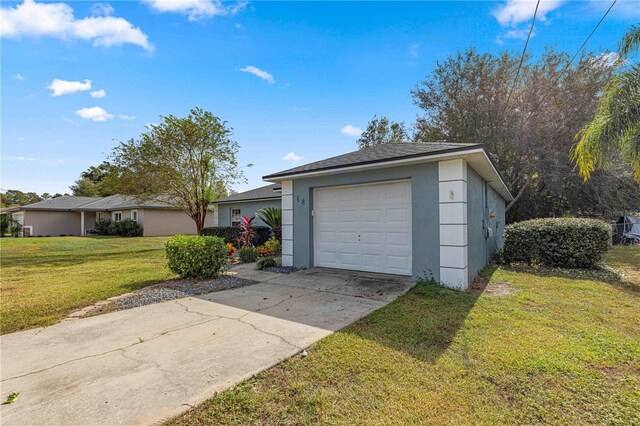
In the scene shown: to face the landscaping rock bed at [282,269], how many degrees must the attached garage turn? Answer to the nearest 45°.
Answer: approximately 45° to its right

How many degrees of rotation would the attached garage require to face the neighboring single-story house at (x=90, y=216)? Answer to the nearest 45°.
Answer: approximately 90° to its right

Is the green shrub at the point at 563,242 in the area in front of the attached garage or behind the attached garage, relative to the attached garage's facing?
behind

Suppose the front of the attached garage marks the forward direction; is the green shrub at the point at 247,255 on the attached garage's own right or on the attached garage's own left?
on the attached garage's own right

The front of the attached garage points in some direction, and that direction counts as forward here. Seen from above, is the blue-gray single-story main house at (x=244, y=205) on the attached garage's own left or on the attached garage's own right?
on the attached garage's own right

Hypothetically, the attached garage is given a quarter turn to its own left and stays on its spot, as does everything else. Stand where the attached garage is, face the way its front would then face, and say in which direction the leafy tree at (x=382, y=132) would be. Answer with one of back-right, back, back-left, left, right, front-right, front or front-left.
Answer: back-left

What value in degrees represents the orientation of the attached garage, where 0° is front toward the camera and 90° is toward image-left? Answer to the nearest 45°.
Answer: approximately 45°

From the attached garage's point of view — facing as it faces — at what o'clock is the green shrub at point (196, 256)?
The green shrub is roughly at 1 o'clock from the attached garage.

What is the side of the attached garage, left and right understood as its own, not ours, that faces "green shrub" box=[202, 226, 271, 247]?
right

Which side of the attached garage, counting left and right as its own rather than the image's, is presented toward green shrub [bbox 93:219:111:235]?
right
